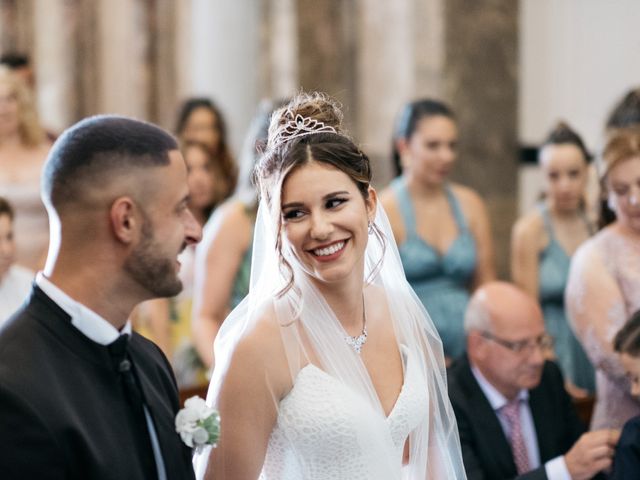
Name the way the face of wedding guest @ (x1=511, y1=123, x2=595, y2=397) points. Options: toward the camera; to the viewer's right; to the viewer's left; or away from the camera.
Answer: toward the camera

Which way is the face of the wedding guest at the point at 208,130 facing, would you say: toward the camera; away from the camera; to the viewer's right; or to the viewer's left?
toward the camera

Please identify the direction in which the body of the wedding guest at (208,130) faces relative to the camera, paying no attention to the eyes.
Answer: toward the camera

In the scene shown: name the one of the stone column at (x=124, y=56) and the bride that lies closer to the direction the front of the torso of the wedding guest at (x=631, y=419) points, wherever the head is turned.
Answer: the bride

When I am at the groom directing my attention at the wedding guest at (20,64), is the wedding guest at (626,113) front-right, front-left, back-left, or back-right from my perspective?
front-right

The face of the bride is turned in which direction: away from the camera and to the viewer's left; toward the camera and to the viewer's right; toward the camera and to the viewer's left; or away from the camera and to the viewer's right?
toward the camera and to the viewer's left

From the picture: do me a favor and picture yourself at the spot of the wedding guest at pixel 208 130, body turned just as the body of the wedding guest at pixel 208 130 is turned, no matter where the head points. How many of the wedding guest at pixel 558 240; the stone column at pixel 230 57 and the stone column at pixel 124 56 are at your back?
2
